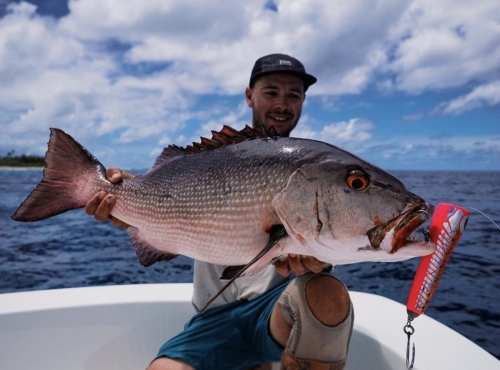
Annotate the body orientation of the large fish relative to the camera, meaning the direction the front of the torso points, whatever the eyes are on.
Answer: to the viewer's right

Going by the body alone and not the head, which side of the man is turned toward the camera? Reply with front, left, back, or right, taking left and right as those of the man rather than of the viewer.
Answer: front
